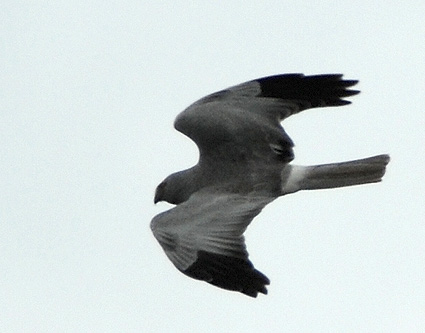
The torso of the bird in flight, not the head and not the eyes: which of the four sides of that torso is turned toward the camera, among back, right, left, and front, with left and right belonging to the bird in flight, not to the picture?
left
